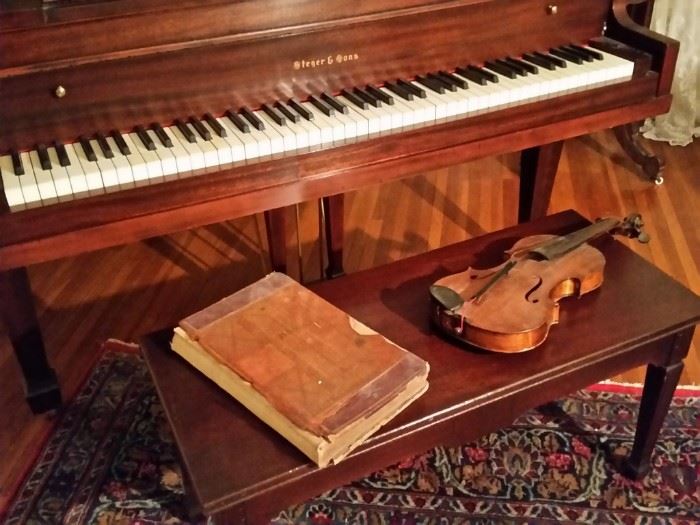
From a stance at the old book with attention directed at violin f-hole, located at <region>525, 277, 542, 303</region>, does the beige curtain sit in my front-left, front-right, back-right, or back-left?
front-left

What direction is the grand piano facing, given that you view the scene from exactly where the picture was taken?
facing the viewer and to the right of the viewer

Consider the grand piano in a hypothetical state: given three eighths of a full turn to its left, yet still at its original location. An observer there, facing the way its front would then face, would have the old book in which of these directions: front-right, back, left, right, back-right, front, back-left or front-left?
back

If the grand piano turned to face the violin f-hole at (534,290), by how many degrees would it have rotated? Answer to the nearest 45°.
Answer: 0° — it already faces it

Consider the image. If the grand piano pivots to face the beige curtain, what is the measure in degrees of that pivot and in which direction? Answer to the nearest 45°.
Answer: approximately 90° to its left

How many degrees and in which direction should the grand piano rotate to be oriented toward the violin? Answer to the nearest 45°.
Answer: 0° — it already faces it
